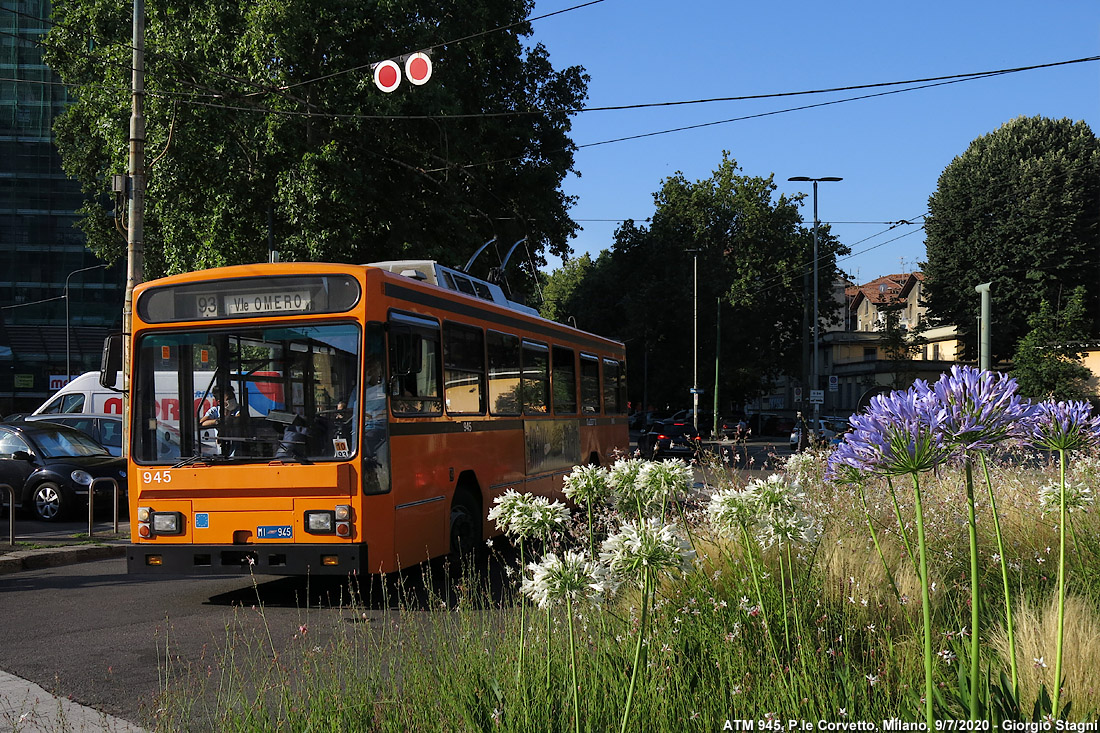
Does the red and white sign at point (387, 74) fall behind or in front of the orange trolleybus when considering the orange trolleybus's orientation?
behind

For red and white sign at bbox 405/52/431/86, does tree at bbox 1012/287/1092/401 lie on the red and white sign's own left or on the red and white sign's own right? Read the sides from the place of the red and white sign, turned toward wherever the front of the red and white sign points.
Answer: on the red and white sign's own left

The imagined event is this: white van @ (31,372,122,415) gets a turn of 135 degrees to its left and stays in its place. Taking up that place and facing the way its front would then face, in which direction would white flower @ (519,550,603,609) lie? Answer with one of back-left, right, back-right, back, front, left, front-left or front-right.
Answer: front-right

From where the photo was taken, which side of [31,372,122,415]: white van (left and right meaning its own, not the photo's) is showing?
left

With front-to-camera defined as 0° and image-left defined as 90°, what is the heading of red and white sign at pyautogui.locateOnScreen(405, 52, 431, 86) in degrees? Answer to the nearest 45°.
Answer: approximately 0°

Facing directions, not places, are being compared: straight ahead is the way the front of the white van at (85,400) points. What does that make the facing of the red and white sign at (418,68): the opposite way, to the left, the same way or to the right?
to the left

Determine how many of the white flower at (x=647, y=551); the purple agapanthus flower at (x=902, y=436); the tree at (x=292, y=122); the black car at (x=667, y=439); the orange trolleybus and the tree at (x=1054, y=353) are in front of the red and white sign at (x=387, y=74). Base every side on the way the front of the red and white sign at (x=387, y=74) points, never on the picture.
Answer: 3

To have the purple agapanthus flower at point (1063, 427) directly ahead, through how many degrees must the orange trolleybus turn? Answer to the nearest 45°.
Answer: approximately 90° to its left
